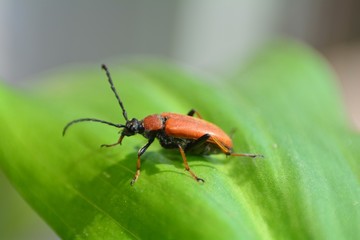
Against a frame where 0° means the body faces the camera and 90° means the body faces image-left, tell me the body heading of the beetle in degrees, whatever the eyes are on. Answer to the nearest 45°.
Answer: approximately 90°
